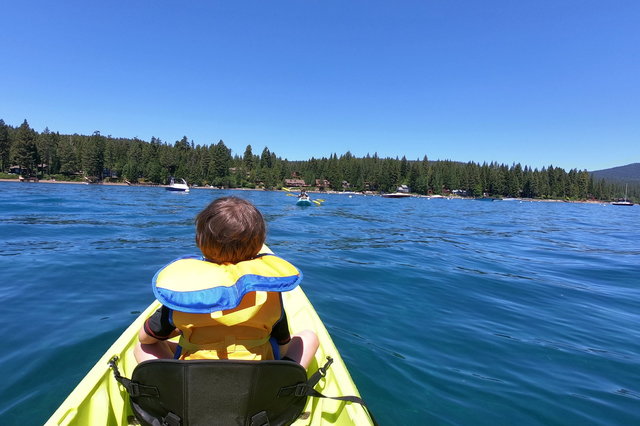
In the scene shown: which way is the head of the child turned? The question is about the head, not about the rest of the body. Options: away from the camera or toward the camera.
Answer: away from the camera

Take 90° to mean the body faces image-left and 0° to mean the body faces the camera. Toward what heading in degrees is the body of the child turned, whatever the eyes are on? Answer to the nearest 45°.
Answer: approximately 180°

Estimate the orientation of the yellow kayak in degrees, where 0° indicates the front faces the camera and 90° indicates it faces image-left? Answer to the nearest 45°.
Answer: approximately 180°
